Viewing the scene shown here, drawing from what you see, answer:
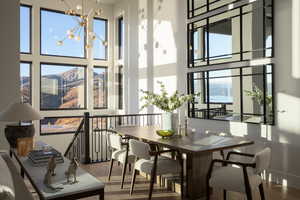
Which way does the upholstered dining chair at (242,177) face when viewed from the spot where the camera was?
facing away from the viewer and to the left of the viewer

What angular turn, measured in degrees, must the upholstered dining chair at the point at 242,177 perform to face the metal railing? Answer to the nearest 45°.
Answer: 0° — it already faces it

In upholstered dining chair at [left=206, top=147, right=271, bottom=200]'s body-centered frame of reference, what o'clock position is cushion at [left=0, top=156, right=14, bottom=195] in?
The cushion is roughly at 9 o'clock from the upholstered dining chair.

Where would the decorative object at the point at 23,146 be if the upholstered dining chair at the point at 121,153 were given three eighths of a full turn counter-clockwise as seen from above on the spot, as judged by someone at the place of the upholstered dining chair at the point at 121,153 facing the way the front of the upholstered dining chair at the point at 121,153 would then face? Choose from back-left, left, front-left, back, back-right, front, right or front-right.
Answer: front-left

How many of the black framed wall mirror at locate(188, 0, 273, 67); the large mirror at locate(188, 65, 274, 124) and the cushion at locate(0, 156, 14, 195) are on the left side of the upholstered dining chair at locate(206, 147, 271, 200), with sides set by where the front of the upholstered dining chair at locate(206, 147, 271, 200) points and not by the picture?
1

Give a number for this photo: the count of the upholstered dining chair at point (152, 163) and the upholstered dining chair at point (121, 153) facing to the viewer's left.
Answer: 0

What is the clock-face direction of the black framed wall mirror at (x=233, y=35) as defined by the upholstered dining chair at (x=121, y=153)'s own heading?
The black framed wall mirror is roughly at 1 o'clock from the upholstered dining chair.

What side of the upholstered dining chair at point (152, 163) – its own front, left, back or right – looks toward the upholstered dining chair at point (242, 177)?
right

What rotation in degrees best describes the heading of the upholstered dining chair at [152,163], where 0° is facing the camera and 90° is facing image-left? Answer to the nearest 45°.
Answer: approximately 225°

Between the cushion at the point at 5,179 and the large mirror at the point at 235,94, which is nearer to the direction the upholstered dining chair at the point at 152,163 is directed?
the large mirror

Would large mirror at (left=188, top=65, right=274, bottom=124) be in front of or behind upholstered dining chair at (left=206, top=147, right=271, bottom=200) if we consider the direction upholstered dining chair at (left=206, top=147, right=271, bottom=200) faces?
in front

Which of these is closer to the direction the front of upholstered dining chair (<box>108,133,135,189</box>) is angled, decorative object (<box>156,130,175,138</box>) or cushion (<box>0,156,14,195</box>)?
the decorative object

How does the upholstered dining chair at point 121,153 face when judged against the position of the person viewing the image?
facing away from the viewer and to the right of the viewer
